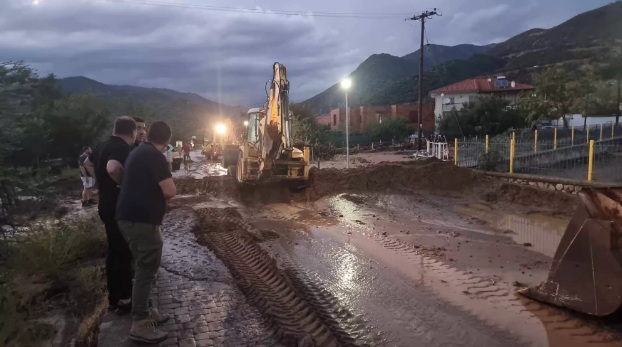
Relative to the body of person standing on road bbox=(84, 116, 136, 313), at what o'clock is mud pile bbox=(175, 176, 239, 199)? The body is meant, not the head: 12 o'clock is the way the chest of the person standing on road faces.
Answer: The mud pile is roughly at 11 o'clock from the person standing on road.

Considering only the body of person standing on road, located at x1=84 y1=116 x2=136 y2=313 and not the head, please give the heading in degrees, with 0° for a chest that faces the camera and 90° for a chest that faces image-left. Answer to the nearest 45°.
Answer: approximately 225°

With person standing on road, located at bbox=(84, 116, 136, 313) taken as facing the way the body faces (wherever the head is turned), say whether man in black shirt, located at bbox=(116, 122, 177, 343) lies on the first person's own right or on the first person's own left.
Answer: on the first person's own right

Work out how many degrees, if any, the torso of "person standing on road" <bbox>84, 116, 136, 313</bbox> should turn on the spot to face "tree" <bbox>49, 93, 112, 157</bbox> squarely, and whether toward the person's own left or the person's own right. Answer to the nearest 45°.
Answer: approximately 45° to the person's own left

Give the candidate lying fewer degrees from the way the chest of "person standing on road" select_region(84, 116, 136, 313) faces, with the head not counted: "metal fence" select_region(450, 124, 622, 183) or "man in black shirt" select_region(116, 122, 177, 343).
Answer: the metal fence

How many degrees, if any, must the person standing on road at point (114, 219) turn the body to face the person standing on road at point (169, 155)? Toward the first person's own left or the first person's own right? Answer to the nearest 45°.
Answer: approximately 45° to the first person's own left
